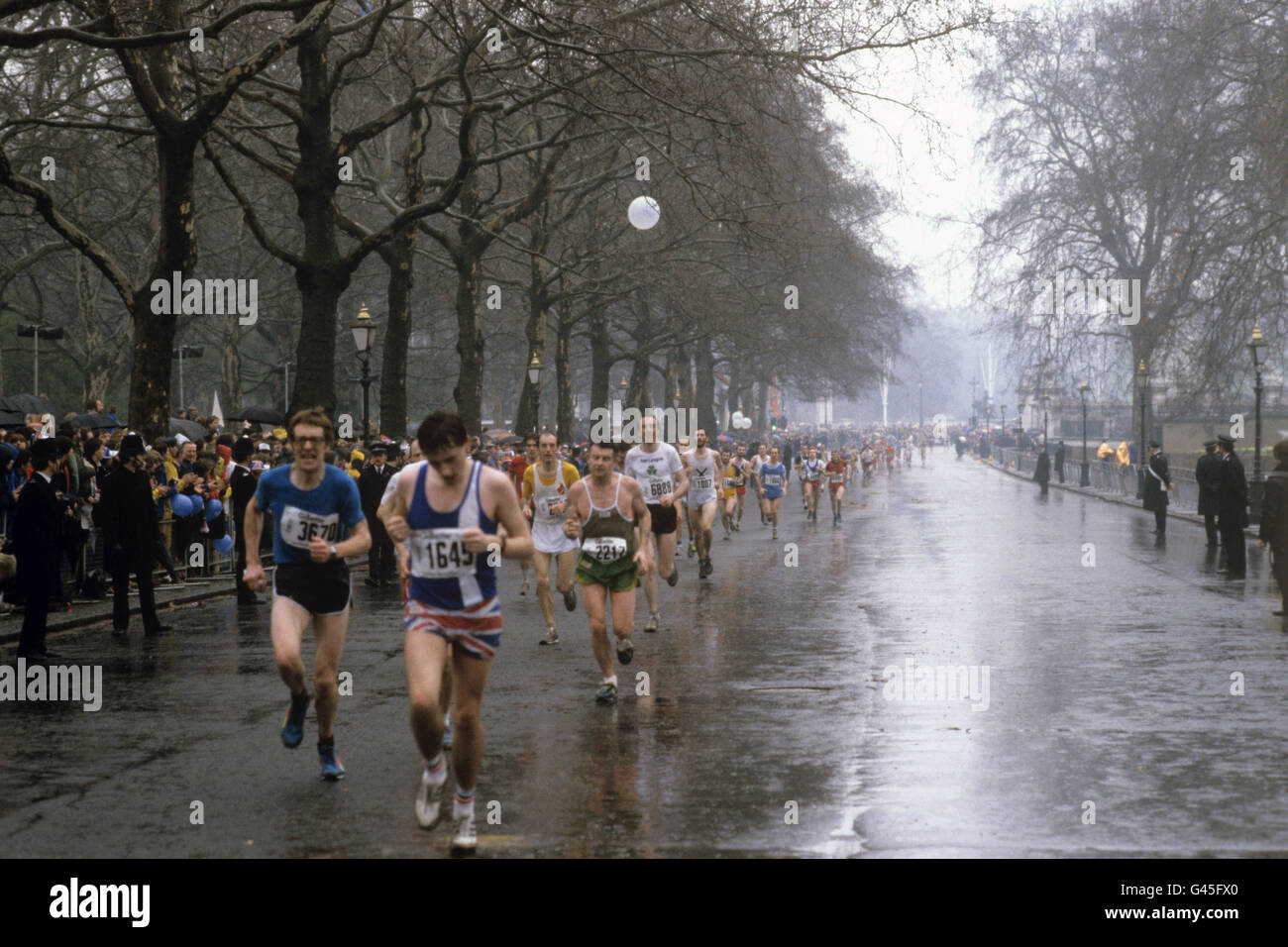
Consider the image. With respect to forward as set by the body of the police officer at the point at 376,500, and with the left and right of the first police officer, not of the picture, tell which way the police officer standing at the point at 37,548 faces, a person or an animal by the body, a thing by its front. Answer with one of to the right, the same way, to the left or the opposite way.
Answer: to the left

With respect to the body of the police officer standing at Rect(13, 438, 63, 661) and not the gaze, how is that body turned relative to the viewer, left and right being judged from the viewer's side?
facing to the right of the viewer

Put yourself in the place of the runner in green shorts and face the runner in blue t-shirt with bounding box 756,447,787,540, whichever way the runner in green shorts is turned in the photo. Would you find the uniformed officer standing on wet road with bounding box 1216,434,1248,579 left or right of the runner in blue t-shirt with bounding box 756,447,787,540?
right

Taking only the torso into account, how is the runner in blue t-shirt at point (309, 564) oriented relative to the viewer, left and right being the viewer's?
facing the viewer

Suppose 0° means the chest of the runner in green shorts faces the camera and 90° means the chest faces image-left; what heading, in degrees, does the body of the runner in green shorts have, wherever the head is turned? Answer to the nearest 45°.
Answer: approximately 0°

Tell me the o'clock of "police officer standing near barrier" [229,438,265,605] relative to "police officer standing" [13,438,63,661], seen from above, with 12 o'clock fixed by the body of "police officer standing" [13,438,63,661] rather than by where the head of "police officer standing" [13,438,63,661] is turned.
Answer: "police officer standing near barrier" [229,438,265,605] is roughly at 10 o'clock from "police officer standing" [13,438,63,661].

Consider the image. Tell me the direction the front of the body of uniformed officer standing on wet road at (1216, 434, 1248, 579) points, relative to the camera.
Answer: to the viewer's left

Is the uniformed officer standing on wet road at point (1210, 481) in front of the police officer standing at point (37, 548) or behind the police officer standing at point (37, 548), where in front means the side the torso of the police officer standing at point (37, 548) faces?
in front

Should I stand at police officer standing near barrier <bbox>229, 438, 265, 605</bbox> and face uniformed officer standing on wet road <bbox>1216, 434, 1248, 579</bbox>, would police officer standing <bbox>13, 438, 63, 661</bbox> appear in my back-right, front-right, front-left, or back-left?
back-right

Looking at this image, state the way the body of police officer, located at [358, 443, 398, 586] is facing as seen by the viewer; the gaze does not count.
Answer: toward the camera

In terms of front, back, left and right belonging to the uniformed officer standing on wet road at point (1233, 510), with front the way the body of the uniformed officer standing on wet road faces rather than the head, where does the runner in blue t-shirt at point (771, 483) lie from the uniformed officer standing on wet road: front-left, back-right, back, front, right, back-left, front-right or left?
front-right

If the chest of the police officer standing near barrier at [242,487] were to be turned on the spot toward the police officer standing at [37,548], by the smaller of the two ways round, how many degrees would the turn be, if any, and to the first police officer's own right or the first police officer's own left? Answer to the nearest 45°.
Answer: approximately 90° to the first police officer's own right

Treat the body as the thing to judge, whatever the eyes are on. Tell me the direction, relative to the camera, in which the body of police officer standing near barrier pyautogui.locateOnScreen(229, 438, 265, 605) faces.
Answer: to the viewer's right
